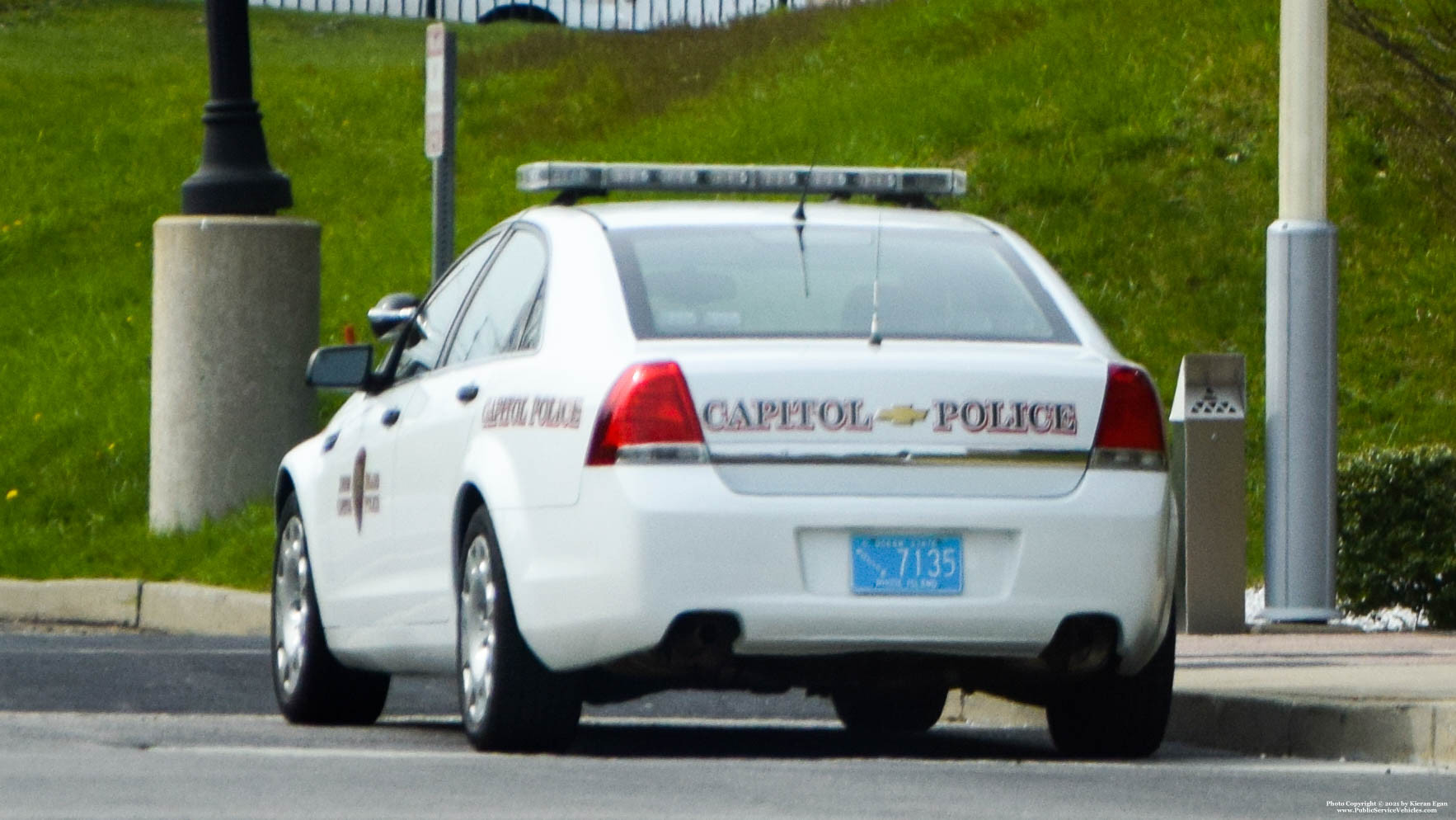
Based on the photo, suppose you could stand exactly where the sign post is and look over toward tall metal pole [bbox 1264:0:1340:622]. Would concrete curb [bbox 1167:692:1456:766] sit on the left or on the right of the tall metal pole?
right

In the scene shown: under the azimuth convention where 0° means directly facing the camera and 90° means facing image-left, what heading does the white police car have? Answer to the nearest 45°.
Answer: approximately 180°

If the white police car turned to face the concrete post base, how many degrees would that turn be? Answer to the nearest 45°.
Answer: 0° — it already faces it

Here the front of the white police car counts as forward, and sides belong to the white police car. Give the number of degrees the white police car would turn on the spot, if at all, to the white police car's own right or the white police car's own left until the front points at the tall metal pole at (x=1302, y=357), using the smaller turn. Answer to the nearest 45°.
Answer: approximately 45° to the white police car's own right

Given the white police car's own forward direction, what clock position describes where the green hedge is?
The green hedge is roughly at 1 o'clock from the white police car.
